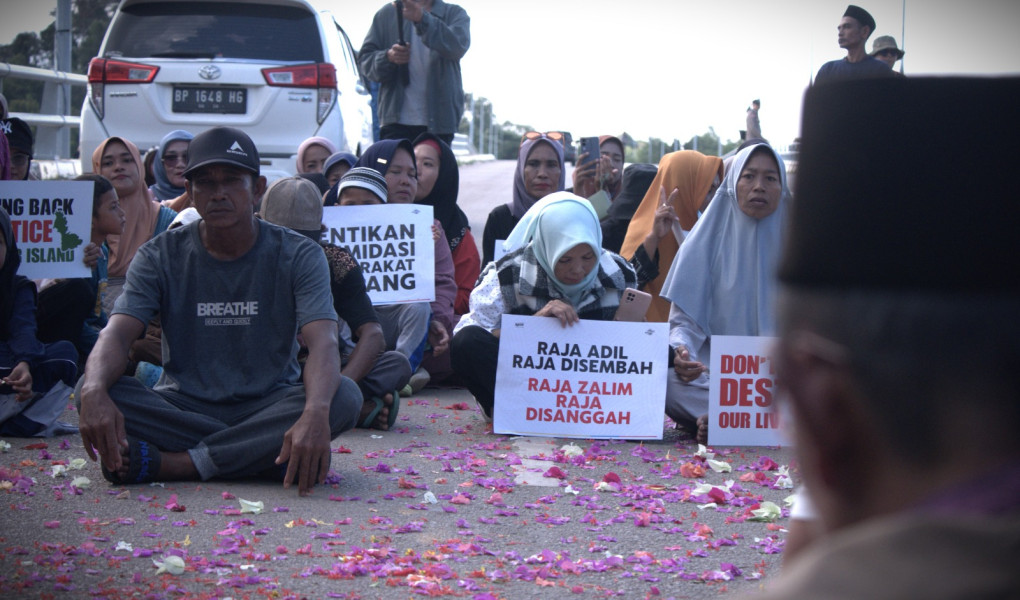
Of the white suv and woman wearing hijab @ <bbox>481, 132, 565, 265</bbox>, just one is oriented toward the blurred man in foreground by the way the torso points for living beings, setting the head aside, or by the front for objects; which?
the woman wearing hijab

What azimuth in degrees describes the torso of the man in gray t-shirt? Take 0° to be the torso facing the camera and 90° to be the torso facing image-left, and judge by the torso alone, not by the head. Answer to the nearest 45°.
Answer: approximately 0°

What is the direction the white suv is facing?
away from the camera

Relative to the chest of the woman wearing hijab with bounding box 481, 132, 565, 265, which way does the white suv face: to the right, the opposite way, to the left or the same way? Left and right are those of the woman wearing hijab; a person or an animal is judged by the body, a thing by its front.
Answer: the opposite way

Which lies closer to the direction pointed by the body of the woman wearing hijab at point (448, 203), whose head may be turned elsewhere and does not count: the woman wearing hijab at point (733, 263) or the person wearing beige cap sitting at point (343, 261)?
the person wearing beige cap sitting

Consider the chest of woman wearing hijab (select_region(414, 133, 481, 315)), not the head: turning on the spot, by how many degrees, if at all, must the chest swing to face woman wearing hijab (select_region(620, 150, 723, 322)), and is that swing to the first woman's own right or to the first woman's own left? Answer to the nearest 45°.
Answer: approximately 90° to the first woman's own left

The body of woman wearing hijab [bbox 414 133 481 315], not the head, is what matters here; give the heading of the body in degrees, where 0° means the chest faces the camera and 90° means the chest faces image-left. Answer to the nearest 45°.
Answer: approximately 45°

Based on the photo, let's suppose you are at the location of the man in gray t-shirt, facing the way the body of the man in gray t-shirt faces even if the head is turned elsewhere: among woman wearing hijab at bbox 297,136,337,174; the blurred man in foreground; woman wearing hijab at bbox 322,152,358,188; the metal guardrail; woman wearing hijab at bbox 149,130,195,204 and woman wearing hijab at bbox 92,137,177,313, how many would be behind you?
5

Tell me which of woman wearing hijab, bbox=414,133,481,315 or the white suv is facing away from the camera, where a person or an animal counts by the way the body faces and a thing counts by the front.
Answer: the white suv

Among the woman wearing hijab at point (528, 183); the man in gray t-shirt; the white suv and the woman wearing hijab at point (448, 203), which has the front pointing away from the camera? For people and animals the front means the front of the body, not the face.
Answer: the white suv

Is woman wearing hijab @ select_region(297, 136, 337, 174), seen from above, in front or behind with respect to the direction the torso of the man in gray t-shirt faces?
behind

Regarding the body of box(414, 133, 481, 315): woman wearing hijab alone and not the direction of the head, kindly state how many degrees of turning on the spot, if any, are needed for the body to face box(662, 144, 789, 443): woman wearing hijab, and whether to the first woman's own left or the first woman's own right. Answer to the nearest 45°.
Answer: approximately 90° to the first woman's own left

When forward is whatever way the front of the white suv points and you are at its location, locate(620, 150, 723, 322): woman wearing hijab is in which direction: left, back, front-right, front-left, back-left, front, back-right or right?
back-right
